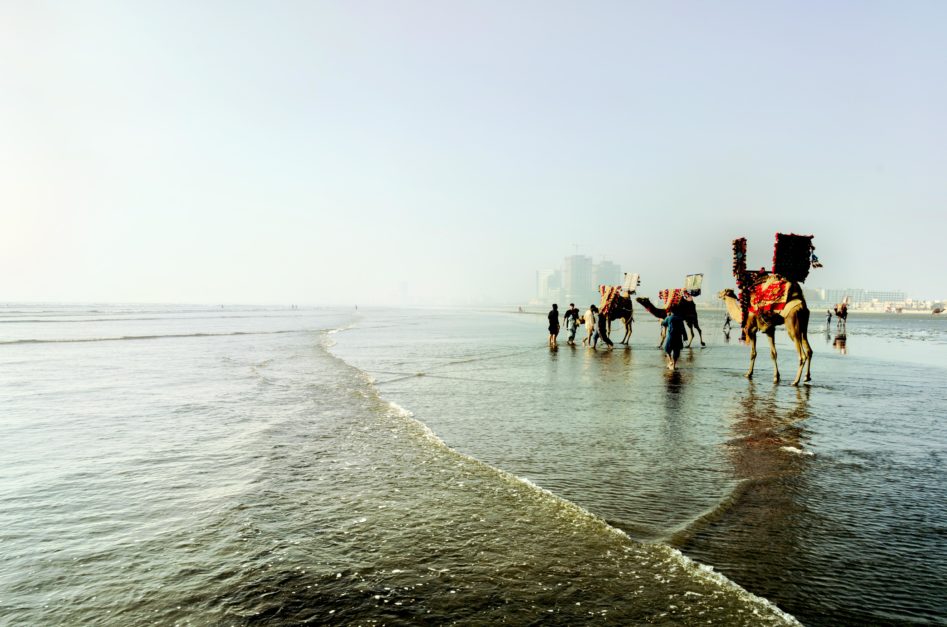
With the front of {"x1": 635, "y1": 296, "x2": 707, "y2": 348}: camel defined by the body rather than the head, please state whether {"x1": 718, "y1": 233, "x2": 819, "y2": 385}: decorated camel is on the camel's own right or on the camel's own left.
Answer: on the camel's own left

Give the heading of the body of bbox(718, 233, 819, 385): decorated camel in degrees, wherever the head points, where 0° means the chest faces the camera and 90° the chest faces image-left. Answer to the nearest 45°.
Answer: approximately 90°

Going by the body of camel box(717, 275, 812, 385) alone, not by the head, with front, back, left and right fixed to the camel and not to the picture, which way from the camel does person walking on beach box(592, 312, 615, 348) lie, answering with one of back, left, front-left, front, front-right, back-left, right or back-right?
front-right

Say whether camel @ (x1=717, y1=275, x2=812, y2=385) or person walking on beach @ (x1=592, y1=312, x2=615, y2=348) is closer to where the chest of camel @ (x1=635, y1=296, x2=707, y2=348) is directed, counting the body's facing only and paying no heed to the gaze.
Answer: the person walking on beach

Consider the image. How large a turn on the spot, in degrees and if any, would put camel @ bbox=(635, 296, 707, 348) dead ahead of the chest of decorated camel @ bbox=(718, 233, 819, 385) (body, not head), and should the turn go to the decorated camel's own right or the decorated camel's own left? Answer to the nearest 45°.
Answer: approximately 45° to the decorated camel's own right

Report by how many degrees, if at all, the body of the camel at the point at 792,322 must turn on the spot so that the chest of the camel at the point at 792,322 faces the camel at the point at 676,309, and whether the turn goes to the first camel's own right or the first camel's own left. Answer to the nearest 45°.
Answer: approximately 45° to the first camel's own right

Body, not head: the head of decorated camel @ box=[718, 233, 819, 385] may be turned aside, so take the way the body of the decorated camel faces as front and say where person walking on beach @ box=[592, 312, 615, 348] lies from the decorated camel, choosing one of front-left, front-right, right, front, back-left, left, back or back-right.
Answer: front-right

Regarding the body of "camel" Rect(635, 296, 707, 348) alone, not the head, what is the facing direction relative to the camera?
to the viewer's left

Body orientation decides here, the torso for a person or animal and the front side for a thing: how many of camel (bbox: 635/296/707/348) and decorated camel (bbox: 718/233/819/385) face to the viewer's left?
2

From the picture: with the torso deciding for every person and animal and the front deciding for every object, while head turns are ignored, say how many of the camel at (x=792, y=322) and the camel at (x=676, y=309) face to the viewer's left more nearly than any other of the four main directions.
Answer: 2
